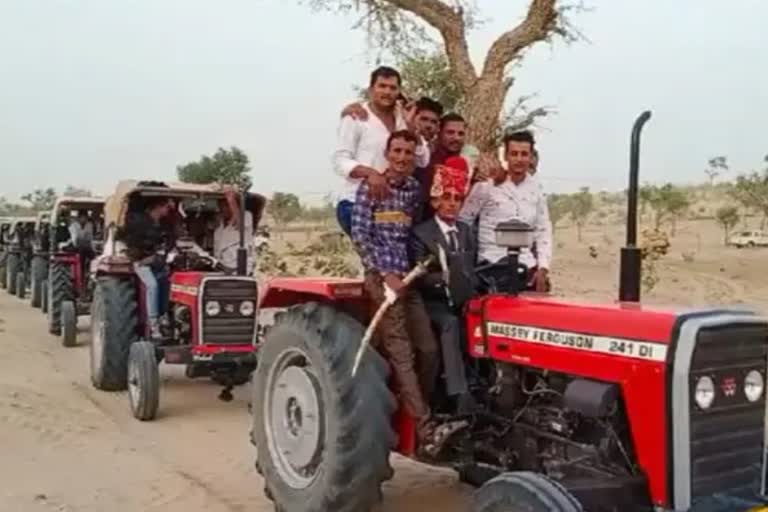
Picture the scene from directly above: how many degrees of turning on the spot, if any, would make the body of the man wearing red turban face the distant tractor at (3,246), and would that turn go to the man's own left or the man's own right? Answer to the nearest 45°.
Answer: approximately 135° to the man's own right

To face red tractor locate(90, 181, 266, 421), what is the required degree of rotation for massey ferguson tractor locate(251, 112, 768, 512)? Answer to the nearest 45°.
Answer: approximately 180°

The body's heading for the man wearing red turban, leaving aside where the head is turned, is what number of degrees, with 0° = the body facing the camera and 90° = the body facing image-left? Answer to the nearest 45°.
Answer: approximately 0°

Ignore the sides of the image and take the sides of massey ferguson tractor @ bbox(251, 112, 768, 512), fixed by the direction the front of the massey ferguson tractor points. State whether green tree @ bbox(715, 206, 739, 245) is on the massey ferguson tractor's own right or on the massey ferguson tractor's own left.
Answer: on the massey ferguson tractor's own left

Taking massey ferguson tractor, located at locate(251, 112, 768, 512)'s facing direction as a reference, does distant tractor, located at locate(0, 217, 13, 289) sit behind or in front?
behind

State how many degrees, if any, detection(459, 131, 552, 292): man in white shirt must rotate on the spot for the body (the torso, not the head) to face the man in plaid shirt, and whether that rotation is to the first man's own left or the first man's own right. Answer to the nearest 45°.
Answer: approximately 45° to the first man's own right

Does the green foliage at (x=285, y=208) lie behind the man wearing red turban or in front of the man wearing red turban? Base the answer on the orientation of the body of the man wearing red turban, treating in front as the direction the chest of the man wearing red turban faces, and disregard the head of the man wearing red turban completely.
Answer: behind

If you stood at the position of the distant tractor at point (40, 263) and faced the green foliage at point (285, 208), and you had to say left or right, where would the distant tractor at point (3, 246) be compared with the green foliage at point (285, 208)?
left
